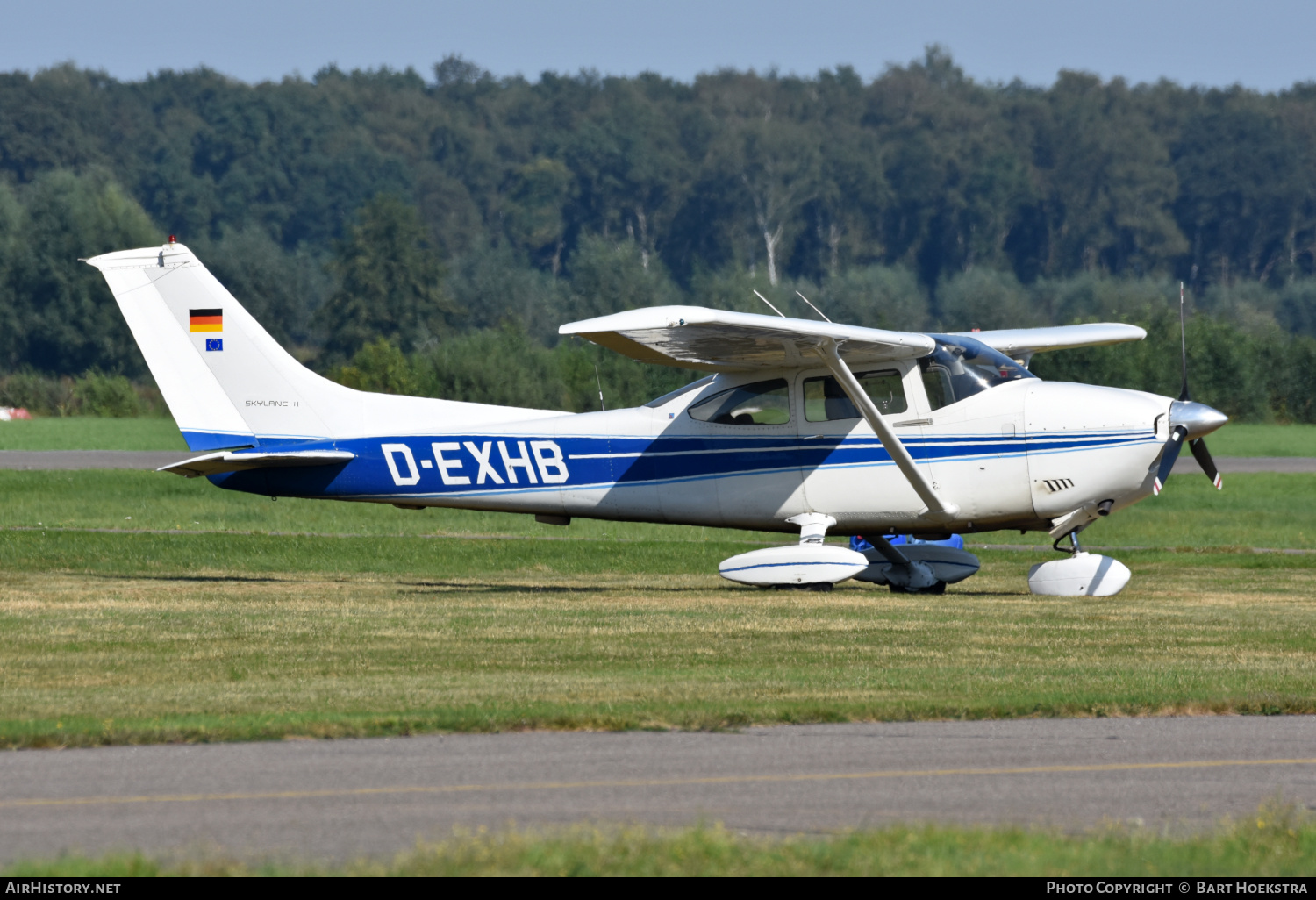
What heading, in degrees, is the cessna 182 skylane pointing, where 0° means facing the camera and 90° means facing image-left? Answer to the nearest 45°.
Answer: approximately 270°
